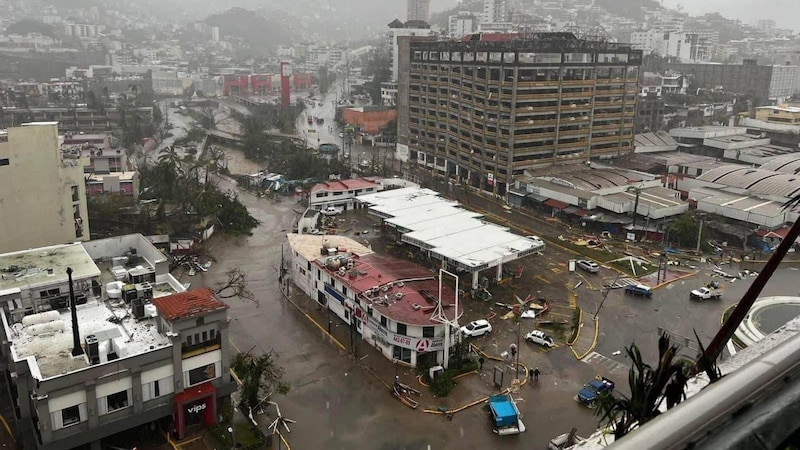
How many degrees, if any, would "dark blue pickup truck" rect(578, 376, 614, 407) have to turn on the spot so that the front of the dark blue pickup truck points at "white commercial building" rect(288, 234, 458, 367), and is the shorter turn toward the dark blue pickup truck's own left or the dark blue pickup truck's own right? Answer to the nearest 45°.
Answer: approximately 45° to the dark blue pickup truck's own right

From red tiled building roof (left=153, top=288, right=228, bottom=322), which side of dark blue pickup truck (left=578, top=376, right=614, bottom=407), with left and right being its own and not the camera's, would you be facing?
front

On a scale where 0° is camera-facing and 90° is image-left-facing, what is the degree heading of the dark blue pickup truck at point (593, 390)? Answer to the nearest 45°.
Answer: approximately 45°

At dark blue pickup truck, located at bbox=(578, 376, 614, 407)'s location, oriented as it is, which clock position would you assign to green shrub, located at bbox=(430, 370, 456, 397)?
The green shrub is roughly at 1 o'clock from the dark blue pickup truck.

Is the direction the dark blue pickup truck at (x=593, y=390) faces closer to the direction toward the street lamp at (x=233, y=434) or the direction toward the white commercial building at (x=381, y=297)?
the street lamp

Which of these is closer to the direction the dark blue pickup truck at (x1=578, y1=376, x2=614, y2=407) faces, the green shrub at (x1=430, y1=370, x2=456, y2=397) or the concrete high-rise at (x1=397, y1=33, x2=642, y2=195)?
the green shrub

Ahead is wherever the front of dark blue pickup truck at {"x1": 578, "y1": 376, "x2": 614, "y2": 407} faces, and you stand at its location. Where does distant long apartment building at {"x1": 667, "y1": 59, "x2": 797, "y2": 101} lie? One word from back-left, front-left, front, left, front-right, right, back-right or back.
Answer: back-right

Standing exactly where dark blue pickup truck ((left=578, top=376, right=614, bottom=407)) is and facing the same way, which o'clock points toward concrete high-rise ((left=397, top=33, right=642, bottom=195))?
The concrete high-rise is roughly at 4 o'clock from the dark blue pickup truck.

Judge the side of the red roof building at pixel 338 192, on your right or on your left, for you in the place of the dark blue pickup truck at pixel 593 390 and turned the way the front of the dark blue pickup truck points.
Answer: on your right
